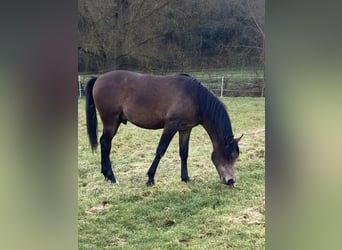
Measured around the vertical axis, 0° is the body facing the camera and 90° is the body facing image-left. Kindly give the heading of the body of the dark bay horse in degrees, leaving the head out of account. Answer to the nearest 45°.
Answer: approximately 270°
